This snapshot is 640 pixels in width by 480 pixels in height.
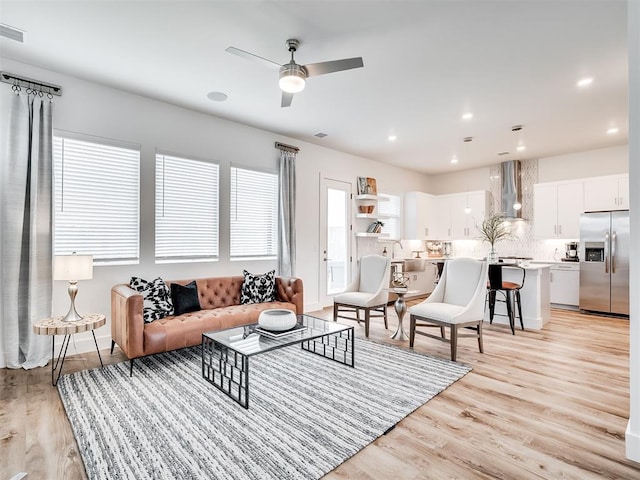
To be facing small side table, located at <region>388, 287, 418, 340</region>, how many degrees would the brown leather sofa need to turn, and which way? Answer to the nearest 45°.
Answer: approximately 45° to its left

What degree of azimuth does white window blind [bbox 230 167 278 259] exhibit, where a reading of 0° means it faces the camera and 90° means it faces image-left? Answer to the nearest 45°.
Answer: approximately 315°

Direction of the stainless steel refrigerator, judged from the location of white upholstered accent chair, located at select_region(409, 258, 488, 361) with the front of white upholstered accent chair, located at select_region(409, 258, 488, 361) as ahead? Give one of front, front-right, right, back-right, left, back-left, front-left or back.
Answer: back

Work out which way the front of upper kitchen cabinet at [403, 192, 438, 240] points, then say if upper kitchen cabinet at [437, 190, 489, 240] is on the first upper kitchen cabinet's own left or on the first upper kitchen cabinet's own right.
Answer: on the first upper kitchen cabinet's own left

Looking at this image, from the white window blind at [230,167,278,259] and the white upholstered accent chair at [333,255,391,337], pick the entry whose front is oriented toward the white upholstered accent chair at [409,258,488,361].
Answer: the white window blind

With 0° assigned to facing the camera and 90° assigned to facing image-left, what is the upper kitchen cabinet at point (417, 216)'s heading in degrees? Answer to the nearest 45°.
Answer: approximately 315°

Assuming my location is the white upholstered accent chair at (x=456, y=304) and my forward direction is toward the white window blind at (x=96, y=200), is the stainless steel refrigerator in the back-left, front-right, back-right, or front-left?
back-right

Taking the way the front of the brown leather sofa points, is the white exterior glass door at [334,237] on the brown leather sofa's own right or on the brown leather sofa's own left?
on the brown leather sofa's own left

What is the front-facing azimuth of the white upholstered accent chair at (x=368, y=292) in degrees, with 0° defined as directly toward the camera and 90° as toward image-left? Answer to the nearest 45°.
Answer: approximately 45°

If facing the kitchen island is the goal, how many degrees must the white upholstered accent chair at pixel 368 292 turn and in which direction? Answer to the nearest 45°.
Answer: approximately 135° to its left

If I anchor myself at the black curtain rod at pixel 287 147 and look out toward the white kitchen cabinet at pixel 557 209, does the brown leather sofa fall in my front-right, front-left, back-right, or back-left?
back-right

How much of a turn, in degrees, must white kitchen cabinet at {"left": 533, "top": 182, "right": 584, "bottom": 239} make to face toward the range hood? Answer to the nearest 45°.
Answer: approximately 90° to its right
